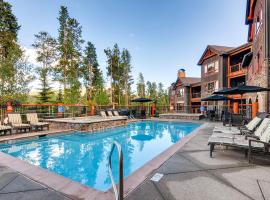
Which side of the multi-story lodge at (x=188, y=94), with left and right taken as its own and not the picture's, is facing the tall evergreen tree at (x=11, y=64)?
front

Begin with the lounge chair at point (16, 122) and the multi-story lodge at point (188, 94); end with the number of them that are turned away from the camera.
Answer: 0

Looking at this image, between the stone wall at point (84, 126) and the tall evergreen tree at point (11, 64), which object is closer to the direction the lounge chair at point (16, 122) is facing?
the stone wall

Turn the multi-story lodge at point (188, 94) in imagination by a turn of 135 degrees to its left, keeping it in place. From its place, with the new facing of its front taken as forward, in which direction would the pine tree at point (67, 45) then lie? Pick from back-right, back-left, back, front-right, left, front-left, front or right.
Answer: back-right

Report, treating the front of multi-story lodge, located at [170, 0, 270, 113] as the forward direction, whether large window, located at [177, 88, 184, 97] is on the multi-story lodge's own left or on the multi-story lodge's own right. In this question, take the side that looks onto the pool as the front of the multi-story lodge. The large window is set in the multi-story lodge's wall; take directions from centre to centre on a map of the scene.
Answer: on the multi-story lodge's own right

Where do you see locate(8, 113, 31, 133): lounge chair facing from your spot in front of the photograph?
facing the viewer and to the right of the viewer

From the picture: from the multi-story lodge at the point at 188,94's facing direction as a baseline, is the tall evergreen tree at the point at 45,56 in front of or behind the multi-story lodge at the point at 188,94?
in front

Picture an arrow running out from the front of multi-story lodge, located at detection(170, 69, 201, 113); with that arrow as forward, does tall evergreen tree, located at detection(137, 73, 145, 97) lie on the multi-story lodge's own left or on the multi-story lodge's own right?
on the multi-story lodge's own right

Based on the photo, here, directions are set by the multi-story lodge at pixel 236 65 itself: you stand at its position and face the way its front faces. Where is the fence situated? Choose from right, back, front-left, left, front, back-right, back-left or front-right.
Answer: front

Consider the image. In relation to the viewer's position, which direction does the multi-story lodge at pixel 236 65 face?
facing the viewer and to the left of the viewer

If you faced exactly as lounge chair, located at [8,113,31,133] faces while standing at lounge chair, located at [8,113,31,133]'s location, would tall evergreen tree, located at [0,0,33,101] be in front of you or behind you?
behind

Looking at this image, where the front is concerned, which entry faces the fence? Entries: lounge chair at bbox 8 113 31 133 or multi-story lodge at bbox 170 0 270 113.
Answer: the multi-story lodge
